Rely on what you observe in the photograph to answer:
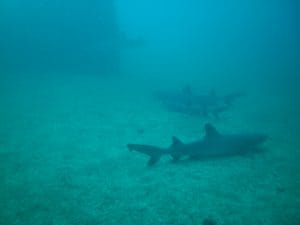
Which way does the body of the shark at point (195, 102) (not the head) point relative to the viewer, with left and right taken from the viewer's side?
facing to the left of the viewer
